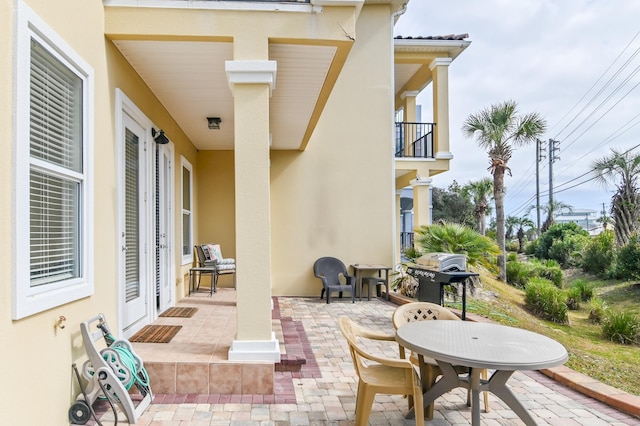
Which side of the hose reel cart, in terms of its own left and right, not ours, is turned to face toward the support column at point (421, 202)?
left

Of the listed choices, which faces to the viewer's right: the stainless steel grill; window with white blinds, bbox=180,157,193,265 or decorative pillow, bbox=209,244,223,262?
the window with white blinds

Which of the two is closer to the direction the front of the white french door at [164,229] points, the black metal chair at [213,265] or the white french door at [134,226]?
the black metal chair

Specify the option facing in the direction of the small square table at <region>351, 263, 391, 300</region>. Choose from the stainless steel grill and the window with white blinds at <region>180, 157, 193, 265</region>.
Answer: the window with white blinds

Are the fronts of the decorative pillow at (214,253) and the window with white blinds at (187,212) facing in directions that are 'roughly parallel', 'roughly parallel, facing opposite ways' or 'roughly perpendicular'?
roughly perpendicular

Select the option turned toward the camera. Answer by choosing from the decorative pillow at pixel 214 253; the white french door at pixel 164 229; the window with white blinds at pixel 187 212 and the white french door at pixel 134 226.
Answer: the decorative pillow

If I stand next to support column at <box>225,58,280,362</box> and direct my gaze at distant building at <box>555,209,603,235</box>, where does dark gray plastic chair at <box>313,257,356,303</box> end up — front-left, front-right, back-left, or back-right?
front-left

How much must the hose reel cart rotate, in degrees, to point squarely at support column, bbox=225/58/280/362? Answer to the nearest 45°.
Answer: approximately 45° to its left

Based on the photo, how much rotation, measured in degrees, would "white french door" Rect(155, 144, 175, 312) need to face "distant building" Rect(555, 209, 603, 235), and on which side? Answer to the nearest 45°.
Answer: approximately 45° to its left

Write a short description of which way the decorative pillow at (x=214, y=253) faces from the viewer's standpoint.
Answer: facing the viewer

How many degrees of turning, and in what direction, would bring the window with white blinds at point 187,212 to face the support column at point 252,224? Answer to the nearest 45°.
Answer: approximately 90° to its right

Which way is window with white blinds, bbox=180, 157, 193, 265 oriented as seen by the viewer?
to the viewer's right

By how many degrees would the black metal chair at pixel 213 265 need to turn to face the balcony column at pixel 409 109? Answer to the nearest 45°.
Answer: approximately 90° to its left

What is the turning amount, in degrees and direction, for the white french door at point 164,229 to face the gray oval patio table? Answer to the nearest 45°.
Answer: approximately 45° to its right
